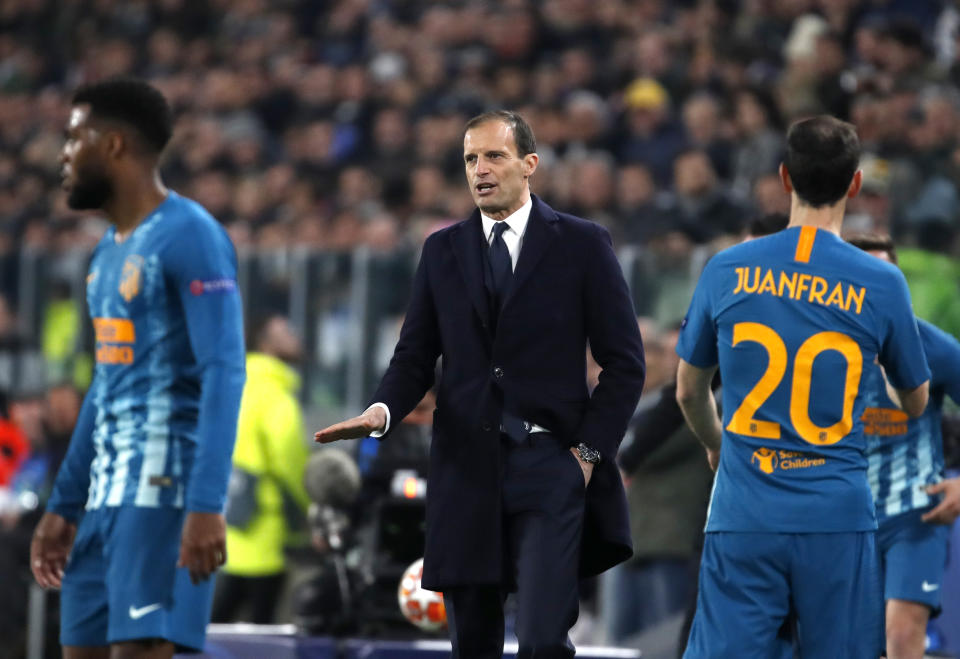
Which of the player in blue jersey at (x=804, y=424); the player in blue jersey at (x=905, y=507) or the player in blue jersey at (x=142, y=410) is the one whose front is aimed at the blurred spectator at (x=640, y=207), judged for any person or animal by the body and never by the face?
the player in blue jersey at (x=804, y=424)

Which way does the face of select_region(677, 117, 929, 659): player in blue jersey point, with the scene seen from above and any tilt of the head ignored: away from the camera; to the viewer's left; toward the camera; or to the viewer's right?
away from the camera

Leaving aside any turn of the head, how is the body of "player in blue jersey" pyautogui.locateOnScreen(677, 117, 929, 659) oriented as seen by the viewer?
away from the camera

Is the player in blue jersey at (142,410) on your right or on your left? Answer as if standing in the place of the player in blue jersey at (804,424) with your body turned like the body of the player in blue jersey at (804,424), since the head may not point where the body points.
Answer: on your left

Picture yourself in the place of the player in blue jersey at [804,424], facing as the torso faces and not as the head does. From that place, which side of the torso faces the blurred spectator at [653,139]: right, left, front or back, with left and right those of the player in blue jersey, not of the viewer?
front

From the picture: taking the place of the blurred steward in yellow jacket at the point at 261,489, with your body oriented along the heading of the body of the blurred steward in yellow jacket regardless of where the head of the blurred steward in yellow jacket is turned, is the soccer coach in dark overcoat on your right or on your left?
on your right

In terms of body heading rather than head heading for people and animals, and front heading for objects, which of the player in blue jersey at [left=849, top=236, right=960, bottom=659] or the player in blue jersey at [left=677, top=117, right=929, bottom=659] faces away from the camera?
the player in blue jersey at [left=677, top=117, right=929, bottom=659]

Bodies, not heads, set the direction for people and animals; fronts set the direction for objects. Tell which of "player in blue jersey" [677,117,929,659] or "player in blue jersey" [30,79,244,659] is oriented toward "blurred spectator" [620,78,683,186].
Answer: "player in blue jersey" [677,117,929,659]

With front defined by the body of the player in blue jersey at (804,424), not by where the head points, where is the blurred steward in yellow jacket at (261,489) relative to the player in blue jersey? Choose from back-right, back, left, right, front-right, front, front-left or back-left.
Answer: front-left

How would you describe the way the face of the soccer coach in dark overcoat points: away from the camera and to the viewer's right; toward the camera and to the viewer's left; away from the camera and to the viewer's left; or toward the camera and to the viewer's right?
toward the camera and to the viewer's left

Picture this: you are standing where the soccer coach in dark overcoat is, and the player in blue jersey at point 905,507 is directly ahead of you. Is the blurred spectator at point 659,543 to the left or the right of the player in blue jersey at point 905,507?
left

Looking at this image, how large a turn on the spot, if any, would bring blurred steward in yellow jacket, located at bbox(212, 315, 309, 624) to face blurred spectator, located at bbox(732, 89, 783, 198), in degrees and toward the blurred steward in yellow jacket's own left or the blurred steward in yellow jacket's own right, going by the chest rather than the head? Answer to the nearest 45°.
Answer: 0° — they already face them
